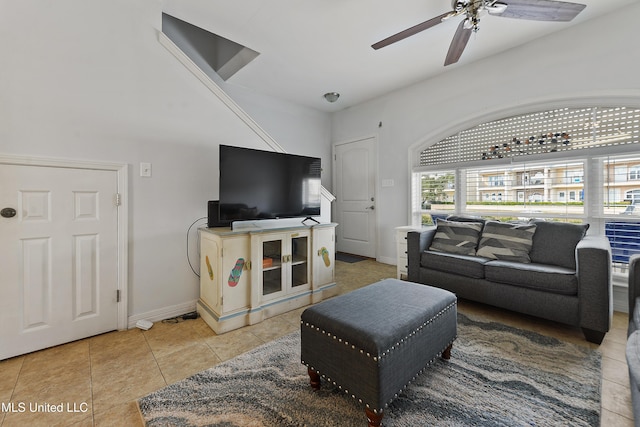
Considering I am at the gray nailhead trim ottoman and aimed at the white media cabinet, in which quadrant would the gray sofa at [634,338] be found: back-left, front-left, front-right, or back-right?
back-right

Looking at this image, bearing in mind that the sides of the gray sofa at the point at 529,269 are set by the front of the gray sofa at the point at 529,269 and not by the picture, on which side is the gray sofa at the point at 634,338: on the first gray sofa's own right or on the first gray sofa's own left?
on the first gray sofa's own left

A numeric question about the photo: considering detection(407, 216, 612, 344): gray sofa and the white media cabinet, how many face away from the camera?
0

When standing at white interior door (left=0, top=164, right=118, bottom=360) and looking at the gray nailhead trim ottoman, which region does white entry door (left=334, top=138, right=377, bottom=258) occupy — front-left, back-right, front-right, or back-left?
front-left

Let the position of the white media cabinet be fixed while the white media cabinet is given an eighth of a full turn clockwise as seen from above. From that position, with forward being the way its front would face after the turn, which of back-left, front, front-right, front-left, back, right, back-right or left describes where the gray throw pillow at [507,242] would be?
left

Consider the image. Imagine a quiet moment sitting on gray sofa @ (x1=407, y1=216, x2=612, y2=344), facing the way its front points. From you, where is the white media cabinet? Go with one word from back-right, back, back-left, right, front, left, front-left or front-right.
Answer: front

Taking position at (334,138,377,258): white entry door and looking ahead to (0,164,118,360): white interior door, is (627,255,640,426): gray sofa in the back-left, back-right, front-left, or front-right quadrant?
front-left

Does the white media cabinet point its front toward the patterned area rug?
yes

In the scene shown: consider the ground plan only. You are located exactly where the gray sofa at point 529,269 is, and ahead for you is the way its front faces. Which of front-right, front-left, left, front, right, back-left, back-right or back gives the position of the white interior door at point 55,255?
front

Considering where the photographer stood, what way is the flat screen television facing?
facing the viewer and to the right of the viewer

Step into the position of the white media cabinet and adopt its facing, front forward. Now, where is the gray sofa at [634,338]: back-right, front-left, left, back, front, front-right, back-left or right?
front
